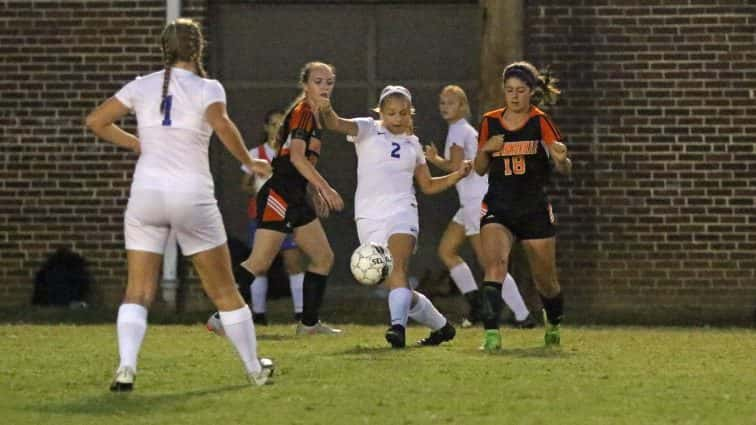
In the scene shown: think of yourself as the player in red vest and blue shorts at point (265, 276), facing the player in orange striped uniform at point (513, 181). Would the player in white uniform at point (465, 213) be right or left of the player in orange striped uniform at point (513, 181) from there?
left

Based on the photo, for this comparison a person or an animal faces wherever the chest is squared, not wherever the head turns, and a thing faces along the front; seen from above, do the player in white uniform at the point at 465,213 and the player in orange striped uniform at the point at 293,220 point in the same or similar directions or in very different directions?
very different directions

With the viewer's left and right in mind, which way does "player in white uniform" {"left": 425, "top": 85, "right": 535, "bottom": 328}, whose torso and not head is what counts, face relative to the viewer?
facing to the left of the viewer

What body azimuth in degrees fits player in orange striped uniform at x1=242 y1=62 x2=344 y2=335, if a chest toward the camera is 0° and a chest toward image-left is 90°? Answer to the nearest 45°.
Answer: approximately 270°

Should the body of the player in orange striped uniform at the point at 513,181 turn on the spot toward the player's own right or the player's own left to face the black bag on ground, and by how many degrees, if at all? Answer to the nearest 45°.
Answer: approximately 135° to the player's own right

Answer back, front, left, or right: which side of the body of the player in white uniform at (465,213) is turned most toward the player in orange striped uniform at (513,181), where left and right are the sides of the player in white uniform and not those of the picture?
left

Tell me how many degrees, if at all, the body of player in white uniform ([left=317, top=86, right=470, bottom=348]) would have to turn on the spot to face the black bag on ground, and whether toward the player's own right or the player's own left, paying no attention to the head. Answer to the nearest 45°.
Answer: approximately 135° to the player's own right

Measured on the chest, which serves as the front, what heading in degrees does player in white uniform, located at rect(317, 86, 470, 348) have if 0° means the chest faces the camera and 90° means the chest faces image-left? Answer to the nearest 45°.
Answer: approximately 0°
